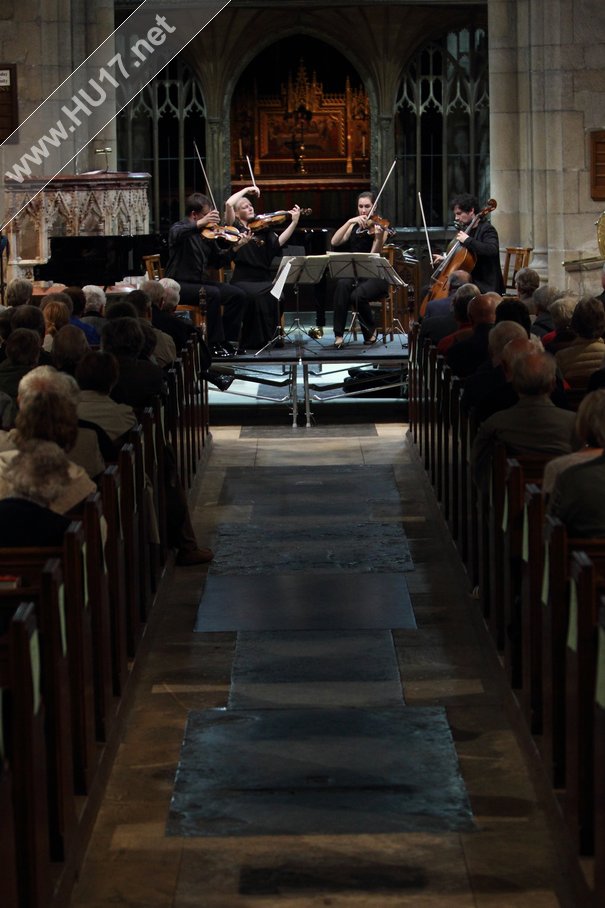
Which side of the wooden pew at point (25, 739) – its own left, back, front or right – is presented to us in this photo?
back

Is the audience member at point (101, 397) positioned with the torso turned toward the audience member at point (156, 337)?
yes

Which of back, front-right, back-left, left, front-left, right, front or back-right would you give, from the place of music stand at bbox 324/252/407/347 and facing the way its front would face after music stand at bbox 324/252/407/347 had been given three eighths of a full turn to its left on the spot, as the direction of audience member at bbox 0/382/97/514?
front-left

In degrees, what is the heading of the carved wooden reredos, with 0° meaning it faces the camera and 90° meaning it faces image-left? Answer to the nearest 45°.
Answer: approximately 0°

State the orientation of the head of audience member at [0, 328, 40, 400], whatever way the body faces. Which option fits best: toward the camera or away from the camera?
away from the camera

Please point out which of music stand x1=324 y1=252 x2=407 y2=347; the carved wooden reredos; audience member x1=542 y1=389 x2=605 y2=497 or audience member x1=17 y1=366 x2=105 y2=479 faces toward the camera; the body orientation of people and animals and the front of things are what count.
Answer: the carved wooden reredos

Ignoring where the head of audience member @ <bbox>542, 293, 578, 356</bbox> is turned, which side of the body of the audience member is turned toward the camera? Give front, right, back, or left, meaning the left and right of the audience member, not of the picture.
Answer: back

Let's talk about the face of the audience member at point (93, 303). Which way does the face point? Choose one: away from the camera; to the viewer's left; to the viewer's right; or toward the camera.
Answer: away from the camera

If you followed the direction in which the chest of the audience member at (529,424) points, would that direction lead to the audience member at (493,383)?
yes
